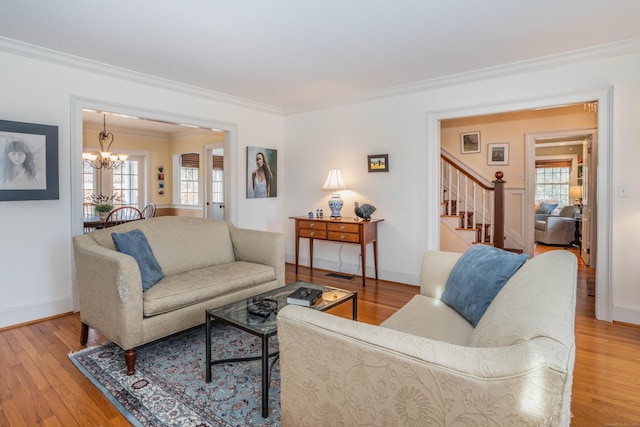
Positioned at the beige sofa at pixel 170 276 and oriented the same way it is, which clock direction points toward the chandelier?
The chandelier is roughly at 7 o'clock from the beige sofa.

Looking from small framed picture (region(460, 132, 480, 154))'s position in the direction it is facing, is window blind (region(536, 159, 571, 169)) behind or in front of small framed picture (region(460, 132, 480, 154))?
behind

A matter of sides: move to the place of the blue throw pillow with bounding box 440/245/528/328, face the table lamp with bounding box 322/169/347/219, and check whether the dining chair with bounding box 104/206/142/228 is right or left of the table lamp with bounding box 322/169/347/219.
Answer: left

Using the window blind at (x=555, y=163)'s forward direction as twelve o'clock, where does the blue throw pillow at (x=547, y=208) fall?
The blue throw pillow is roughly at 12 o'clock from the window blind.

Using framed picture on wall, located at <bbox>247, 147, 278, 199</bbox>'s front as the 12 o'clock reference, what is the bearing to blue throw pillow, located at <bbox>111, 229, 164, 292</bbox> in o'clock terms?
The blue throw pillow is roughly at 2 o'clock from the framed picture on wall.

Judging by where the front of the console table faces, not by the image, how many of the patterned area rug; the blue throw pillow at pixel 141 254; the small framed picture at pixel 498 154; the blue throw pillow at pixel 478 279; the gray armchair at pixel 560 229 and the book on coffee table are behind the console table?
2

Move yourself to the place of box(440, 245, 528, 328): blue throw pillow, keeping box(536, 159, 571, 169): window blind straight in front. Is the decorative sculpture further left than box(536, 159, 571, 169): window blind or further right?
left

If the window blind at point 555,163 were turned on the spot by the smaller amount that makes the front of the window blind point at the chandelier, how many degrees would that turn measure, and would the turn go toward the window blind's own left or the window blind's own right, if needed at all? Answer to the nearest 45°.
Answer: approximately 45° to the window blind's own right

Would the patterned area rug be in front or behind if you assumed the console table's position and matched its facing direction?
in front

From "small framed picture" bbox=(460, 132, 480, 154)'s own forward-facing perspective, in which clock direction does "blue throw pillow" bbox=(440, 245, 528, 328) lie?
The blue throw pillow is roughly at 12 o'clock from the small framed picture.
